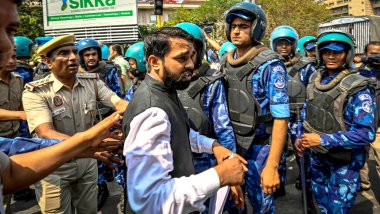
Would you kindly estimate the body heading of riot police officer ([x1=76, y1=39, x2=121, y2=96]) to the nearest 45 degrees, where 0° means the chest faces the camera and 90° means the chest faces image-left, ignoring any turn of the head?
approximately 45°

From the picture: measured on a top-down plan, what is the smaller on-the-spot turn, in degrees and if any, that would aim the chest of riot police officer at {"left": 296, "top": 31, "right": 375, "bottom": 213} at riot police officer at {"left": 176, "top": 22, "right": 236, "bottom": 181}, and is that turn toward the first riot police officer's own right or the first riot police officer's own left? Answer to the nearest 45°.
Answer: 0° — they already face them

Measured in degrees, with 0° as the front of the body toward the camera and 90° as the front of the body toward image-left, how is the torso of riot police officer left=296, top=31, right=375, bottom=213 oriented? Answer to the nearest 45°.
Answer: approximately 45°

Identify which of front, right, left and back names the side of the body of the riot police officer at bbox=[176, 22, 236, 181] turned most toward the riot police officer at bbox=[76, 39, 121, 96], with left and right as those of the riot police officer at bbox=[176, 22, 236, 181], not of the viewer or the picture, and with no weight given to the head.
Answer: right

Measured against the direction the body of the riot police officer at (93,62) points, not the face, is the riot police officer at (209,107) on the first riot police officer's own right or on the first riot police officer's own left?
on the first riot police officer's own left

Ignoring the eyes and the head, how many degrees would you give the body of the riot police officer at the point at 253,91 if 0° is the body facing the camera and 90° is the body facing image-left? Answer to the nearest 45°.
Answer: approximately 45°
